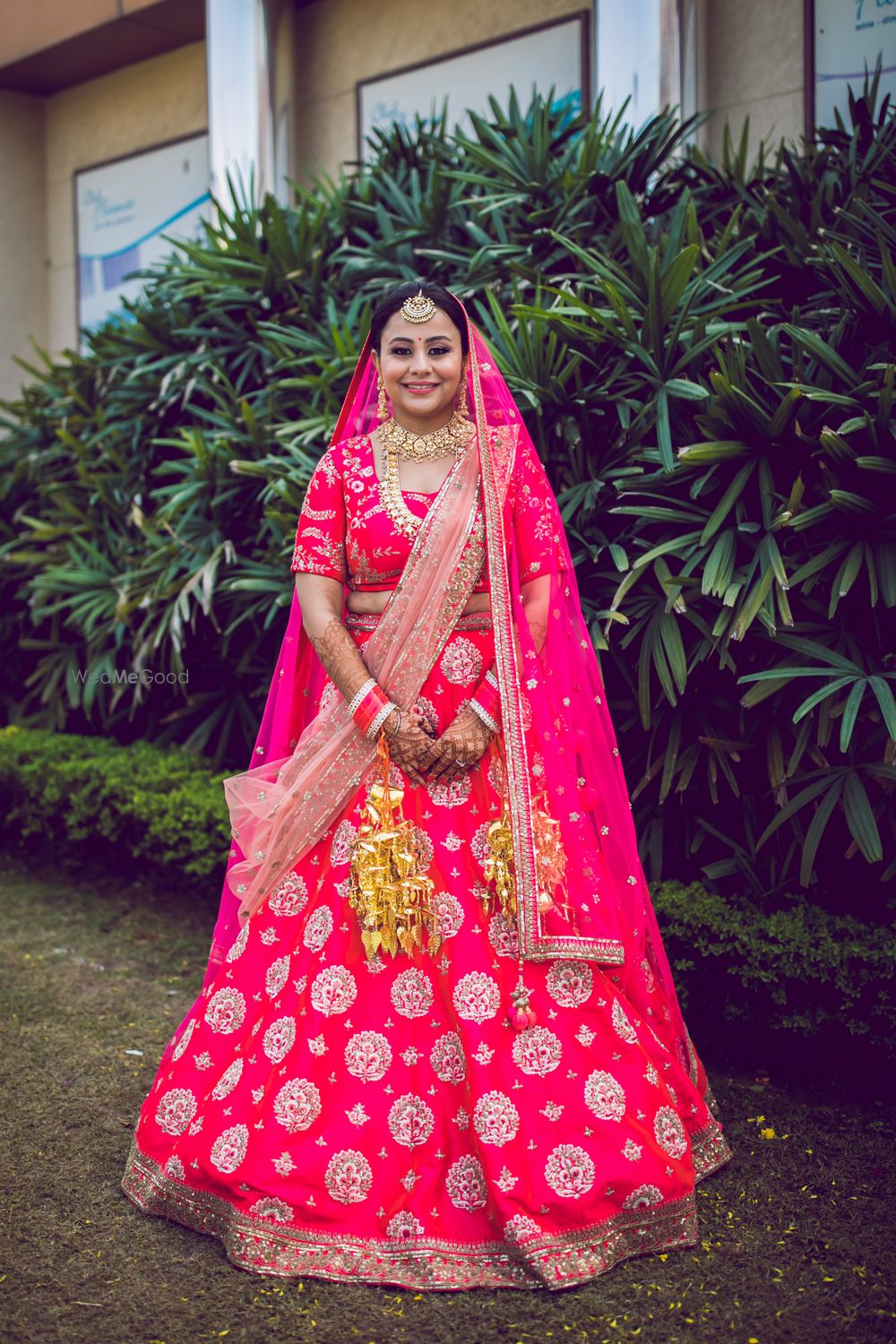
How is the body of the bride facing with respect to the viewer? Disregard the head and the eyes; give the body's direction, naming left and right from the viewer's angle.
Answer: facing the viewer

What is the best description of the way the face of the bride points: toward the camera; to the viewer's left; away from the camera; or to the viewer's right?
toward the camera

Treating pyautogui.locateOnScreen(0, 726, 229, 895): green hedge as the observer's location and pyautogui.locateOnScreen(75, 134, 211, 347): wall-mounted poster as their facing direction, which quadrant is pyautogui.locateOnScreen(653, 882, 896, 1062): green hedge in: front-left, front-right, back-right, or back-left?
back-right

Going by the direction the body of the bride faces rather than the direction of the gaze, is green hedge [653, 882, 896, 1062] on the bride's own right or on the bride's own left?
on the bride's own left

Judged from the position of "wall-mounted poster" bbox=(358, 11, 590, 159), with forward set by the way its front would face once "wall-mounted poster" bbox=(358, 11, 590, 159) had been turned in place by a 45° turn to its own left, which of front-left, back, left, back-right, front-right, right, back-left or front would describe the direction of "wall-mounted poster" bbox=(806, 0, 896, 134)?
front-left

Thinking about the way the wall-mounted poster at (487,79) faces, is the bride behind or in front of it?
in front

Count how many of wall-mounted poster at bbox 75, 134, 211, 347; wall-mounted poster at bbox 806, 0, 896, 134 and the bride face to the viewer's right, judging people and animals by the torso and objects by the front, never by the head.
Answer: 0

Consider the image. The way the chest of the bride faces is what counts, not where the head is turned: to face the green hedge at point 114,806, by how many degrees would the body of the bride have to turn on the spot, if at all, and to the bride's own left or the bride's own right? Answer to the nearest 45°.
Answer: approximately 135° to the bride's own right

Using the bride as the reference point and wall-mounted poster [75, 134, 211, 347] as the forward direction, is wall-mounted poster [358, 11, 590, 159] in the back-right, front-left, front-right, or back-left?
front-right

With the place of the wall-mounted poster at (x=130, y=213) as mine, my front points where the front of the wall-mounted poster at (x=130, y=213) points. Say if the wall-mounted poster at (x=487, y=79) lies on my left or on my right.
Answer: on my left

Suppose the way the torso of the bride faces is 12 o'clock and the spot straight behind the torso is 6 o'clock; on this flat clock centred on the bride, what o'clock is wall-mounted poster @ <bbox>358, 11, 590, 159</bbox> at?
The wall-mounted poster is roughly at 6 o'clock from the bride.

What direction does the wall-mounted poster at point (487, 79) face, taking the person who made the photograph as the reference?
facing the viewer and to the left of the viewer
